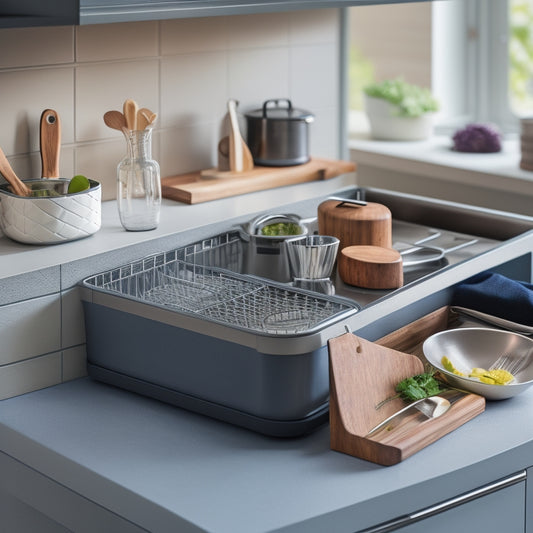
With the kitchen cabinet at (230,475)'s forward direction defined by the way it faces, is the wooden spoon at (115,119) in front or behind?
behind

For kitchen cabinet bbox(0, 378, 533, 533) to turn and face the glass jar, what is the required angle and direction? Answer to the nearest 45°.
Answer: approximately 135° to its left

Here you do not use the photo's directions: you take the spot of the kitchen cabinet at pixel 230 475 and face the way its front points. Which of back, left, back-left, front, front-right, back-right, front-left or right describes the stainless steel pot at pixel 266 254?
back-left

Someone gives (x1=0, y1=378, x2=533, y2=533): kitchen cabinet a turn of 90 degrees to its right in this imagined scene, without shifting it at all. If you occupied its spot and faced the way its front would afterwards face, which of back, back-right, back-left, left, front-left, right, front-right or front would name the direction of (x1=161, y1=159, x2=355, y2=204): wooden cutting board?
back-right

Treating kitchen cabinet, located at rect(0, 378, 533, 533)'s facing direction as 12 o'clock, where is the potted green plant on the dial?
The potted green plant is roughly at 8 o'clock from the kitchen cabinet.

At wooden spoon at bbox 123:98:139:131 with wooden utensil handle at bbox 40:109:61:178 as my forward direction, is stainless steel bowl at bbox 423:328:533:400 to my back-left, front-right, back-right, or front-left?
back-left

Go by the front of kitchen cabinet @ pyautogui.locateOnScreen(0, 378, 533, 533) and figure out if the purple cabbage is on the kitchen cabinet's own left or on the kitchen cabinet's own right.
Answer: on the kitchen cabinet's own left

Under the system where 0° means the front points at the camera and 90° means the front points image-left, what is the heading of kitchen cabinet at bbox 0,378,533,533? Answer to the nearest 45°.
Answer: approximately 315°

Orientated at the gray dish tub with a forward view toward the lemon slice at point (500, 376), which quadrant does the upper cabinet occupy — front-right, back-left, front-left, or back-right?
back-left
